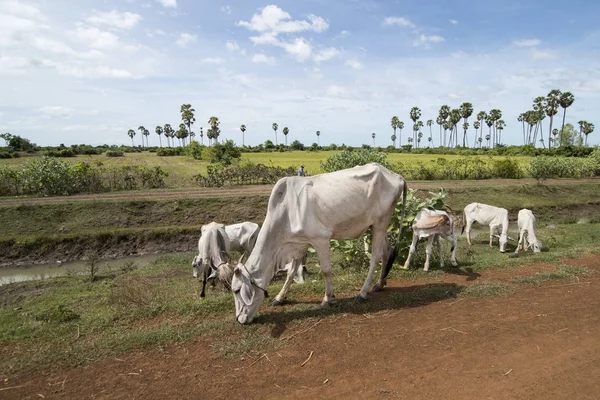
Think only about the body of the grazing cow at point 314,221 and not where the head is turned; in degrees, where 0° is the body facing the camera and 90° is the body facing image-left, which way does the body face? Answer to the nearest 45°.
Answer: approximately 45°

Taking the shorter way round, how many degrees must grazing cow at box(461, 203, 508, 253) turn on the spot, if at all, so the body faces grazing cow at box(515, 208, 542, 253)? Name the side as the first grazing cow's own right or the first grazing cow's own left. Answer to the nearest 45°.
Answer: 0° — it already faces it

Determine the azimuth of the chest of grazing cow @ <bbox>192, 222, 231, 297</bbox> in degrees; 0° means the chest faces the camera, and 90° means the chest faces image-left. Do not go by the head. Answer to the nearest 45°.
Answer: approximately 0°

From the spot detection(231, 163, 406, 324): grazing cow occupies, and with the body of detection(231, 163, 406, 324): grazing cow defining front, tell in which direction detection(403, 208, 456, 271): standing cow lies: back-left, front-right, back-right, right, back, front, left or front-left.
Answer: back
